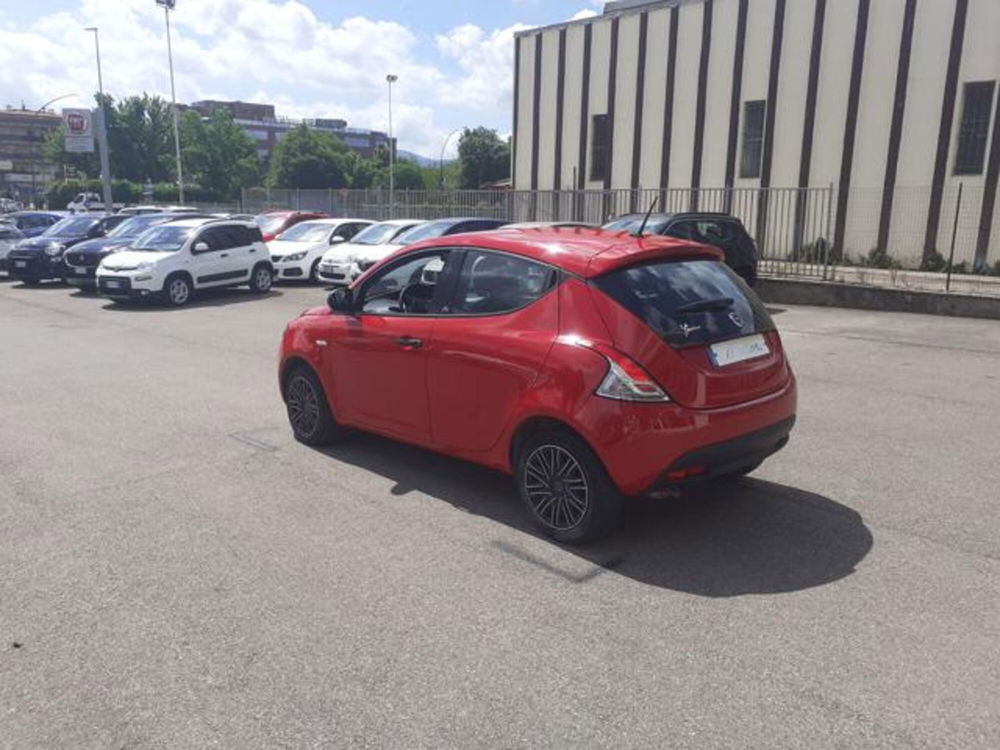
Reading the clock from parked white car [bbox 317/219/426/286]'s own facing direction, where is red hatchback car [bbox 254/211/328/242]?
The red hatchback car is roughly at 4 o'clock from the parked white car.

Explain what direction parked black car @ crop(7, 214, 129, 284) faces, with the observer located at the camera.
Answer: facing the viewer and to the left of the viewer

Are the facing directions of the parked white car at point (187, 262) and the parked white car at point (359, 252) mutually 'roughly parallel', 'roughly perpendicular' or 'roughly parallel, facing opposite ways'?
roughly parallel

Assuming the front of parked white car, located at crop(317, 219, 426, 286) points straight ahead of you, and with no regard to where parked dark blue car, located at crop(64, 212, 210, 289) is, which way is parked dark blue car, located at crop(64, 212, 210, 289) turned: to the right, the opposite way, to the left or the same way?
the same way

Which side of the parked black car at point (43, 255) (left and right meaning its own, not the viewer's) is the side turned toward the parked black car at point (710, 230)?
left

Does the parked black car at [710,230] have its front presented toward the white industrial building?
no

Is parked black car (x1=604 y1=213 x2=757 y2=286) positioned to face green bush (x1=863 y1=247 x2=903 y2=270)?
no

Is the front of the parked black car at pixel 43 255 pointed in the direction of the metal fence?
no

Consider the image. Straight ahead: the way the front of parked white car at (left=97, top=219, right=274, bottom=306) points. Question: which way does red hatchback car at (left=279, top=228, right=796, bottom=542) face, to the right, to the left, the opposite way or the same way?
to the right

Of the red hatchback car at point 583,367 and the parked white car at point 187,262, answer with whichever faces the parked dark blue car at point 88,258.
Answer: the red hatchback car

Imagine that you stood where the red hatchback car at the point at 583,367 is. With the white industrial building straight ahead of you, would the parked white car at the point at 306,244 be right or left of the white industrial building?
left

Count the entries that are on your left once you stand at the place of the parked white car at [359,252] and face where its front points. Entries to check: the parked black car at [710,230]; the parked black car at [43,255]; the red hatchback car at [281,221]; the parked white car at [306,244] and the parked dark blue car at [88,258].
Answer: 1

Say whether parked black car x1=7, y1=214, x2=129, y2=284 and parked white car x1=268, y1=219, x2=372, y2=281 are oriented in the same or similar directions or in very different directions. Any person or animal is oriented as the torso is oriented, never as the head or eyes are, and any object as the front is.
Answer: same or similar directions

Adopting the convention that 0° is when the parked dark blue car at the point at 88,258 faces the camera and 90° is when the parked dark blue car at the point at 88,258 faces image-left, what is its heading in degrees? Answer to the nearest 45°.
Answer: approximately 45°

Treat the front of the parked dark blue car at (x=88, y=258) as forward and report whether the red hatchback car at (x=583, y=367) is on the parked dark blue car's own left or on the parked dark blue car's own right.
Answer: on the parked dark blue car's own left

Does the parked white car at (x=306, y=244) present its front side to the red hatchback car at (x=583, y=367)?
no

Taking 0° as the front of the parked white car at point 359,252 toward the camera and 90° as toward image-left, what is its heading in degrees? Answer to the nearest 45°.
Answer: approximately 45°

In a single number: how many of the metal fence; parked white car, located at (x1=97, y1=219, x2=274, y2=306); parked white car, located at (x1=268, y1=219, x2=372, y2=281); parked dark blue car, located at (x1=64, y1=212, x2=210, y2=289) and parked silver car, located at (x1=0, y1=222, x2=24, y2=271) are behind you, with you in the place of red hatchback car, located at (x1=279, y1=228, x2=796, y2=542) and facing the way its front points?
0

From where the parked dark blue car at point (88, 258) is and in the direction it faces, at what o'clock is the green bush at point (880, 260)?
The green bush is roughly at 8 o'clock from the parked dark blue car.

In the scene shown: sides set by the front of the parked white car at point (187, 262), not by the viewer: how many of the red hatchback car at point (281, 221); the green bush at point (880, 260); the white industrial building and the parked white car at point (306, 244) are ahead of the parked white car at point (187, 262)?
0

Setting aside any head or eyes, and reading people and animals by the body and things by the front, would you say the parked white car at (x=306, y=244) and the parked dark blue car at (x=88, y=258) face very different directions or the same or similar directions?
same or similar directions
